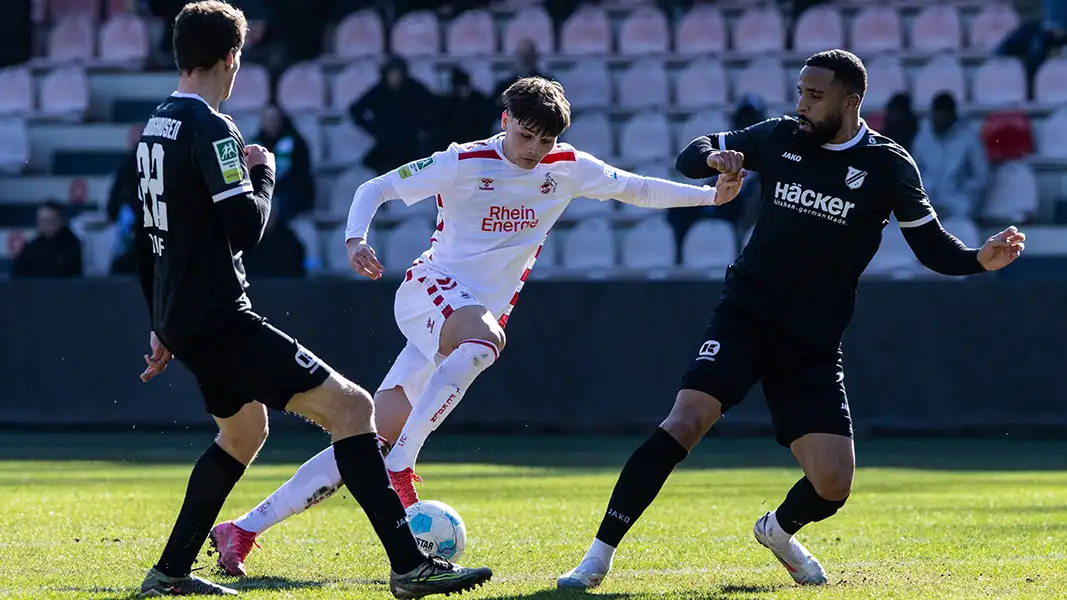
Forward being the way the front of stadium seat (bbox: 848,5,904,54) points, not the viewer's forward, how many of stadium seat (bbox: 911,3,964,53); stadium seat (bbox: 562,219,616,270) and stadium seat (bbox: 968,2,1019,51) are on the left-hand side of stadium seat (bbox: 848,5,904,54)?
2

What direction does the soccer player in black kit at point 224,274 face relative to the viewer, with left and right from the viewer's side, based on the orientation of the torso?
facing away from the viewer and to the right of the viewer

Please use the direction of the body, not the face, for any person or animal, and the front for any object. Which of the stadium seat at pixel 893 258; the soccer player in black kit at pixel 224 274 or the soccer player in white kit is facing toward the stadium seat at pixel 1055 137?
the soccer player in black kit

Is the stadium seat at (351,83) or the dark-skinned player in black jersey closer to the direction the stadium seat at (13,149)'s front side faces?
the dark-skinned player in black jersey

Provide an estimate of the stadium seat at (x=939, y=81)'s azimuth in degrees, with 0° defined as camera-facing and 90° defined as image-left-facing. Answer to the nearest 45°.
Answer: approximately 0°

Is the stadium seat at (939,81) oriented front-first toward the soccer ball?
yes

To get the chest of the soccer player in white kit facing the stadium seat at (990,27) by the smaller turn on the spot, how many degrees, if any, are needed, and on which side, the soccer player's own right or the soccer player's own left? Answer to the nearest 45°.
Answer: approximately 90° to the soccer player's own left

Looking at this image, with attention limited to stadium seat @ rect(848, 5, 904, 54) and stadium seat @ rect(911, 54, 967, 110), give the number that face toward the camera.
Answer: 2

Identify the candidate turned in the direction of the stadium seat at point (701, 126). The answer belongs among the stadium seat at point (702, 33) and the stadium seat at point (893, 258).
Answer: the stadium seat at point (702, 33)
